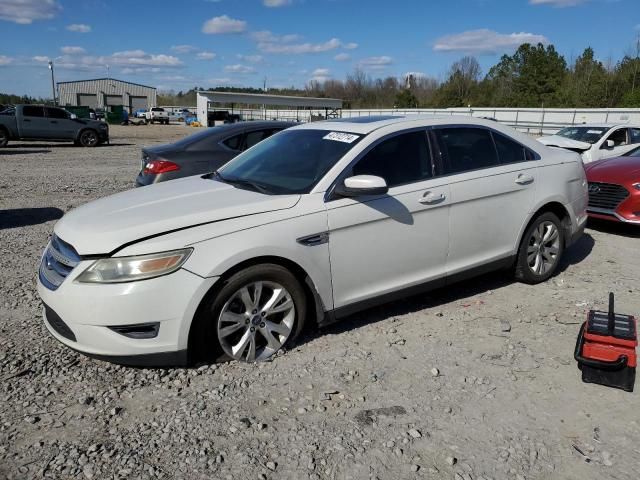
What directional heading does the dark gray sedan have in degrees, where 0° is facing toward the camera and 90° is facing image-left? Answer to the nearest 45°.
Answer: approximately 225°

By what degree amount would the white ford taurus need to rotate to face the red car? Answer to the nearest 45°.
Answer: approximately 180°

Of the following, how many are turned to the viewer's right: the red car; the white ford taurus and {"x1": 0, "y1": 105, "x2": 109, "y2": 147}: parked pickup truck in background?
1

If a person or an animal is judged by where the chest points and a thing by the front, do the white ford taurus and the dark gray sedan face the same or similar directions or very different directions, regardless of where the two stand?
very different directions

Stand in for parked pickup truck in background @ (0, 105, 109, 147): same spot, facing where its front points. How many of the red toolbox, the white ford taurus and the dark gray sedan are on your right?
3

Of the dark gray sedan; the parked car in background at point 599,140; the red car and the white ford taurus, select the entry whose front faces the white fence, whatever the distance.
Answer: the dark gray sedan

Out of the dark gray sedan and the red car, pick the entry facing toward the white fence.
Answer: the dark gray sedan

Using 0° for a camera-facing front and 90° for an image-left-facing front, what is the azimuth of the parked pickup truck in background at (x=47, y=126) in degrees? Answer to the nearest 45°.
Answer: approximately 270°

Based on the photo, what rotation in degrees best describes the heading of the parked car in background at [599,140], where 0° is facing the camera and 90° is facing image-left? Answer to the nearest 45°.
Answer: approximately 45°

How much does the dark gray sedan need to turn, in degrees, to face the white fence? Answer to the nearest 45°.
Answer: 0° — it already faces it
